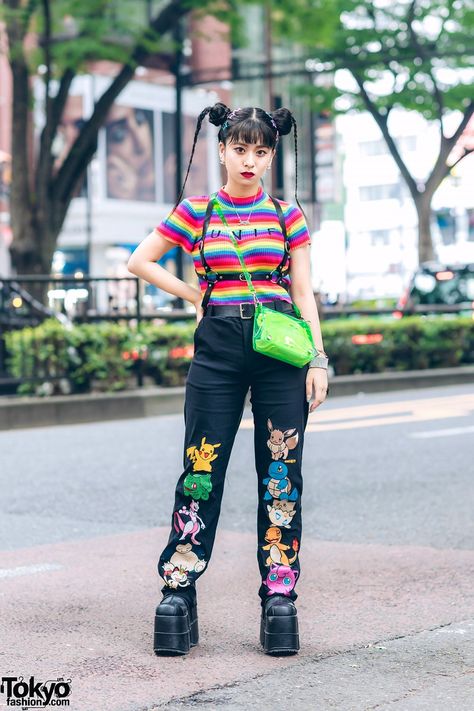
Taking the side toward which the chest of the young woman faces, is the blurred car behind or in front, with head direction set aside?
behind

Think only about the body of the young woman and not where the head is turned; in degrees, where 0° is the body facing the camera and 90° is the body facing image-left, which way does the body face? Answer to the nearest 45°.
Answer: approximately 0°

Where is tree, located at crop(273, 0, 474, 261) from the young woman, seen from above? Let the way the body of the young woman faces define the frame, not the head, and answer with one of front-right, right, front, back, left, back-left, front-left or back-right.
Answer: back

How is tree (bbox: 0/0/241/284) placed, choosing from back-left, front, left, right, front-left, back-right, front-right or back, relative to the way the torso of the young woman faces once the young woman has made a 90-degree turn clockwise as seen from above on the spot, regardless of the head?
right

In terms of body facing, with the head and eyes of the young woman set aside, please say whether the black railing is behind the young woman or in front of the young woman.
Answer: behind
